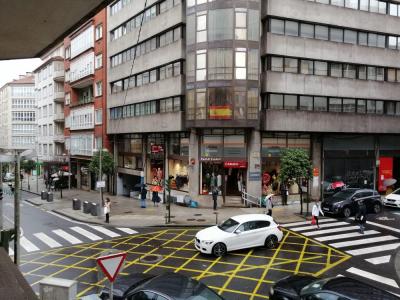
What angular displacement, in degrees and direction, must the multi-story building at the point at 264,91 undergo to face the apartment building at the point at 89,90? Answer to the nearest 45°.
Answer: approximately 135° to its right

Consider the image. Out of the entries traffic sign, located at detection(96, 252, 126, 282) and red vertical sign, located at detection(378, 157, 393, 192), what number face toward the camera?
2

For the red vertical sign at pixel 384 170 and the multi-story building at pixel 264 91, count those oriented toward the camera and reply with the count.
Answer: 2

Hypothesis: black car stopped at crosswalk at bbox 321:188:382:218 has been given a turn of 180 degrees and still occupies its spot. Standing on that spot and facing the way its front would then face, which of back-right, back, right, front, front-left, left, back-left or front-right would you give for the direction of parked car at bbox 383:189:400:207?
front

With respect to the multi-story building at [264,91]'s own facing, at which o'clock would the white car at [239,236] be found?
The white car is roughly at 12 o'clock from the multi-story building.

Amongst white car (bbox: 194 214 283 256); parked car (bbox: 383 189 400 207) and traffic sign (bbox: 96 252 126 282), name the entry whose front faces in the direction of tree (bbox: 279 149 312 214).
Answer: the parked car

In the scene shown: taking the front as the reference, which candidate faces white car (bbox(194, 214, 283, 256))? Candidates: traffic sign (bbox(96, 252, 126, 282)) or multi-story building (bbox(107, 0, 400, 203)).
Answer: the multi-story building

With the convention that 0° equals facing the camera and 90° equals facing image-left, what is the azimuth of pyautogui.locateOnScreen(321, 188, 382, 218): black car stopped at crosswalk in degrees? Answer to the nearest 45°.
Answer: approximately 45°

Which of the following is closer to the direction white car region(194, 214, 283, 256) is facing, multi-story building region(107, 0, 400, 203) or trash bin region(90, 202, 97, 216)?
the trash bin
